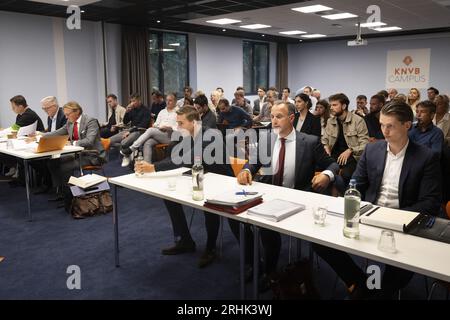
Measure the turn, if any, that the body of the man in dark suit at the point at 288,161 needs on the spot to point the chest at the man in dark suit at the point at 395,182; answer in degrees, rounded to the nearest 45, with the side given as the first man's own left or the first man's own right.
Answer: approximately 90° to the first man's own left

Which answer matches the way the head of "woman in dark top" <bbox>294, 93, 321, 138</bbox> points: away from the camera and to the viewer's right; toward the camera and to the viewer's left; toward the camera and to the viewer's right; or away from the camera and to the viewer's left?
toward the camera and to the viewer's left

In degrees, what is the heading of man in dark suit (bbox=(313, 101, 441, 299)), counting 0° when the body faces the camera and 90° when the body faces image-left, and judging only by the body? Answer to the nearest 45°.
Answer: approximately 45°

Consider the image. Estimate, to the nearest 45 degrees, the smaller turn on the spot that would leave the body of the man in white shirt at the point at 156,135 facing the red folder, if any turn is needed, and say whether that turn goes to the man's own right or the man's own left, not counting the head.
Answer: approximately 45° to the man's own left

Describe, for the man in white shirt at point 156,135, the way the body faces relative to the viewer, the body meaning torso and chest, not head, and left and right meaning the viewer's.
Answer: facing the viewer and to the left of the viewer

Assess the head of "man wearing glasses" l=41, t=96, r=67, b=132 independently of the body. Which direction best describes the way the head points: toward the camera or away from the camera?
toward the camera

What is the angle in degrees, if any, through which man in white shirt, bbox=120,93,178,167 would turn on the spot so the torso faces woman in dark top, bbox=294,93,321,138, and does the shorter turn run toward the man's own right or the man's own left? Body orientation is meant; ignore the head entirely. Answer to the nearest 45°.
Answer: approximately 90° to the man's own left

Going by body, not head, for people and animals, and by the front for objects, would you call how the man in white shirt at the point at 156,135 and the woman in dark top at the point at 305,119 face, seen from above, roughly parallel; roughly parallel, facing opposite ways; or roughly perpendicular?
roughly parallel

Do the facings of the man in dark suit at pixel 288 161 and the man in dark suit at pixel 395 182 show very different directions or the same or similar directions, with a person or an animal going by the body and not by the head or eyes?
same or similar directions

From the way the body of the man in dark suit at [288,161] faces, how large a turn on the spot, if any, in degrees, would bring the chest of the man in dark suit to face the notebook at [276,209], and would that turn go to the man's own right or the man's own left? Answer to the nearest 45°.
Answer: approximately 45° to the man's own left

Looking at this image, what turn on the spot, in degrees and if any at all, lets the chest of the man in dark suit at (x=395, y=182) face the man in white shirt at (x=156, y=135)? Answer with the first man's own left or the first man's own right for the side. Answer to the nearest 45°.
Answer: approximately 90° to the first man's own right

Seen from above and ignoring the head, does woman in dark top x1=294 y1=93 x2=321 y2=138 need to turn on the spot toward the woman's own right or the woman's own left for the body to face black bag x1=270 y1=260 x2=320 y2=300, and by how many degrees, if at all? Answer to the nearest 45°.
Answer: approximately 45° to the woman's own left

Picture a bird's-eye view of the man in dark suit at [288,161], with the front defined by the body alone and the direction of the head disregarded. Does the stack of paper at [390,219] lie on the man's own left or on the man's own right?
on the man's own left

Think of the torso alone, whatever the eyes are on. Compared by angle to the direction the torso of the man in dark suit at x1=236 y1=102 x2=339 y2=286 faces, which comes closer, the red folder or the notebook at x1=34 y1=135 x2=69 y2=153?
the red folder

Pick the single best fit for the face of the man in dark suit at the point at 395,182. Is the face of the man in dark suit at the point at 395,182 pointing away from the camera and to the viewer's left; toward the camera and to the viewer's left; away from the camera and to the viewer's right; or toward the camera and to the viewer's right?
toward the camera and to the viewer's left

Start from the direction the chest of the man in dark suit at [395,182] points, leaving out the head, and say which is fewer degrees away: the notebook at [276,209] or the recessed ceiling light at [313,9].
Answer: the notebook
